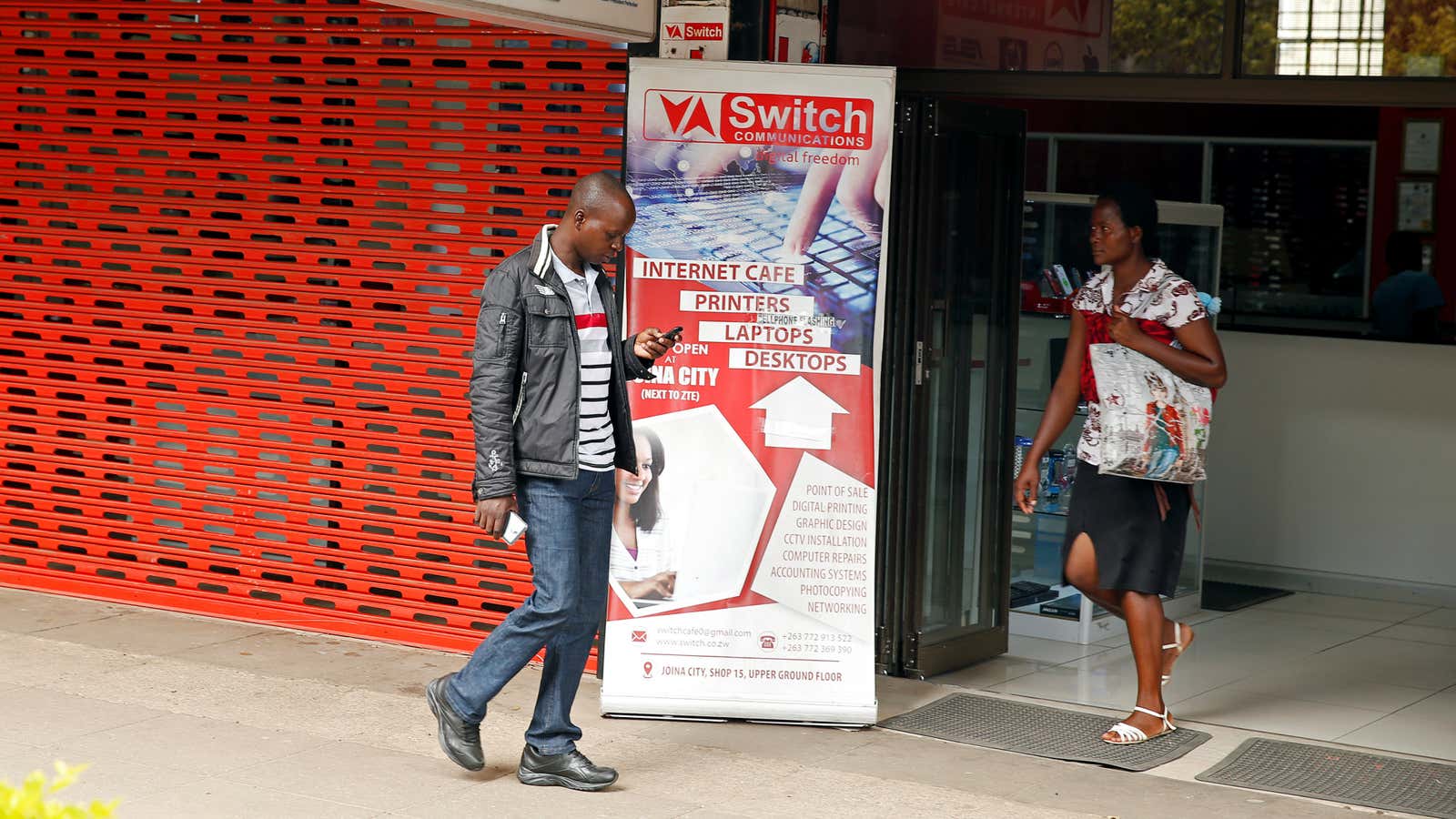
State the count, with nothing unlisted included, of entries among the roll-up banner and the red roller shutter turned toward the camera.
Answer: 2

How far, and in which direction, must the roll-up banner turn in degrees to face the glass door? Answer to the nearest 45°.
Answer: approximately 135° to its left

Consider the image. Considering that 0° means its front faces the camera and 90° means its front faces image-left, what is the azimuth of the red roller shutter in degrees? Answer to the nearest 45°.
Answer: approximately 0°

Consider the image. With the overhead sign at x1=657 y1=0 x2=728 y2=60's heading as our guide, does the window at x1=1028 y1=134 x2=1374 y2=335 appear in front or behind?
behind

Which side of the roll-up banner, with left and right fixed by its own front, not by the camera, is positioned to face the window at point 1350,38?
left

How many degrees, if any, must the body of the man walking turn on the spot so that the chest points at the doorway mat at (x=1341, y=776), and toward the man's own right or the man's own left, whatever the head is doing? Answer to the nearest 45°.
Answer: approximately 45° to the man's own left

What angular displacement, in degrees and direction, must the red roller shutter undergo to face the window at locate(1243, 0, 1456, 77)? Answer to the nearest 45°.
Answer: approximately 45° to its left

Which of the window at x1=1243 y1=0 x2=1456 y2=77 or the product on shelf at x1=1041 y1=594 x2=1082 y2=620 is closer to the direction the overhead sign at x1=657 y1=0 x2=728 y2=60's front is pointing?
the window

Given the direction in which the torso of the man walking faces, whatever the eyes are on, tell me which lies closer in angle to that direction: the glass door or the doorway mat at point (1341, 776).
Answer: the doorway mat

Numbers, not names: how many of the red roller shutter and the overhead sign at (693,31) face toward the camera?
2

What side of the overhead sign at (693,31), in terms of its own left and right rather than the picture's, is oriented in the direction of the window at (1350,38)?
left
